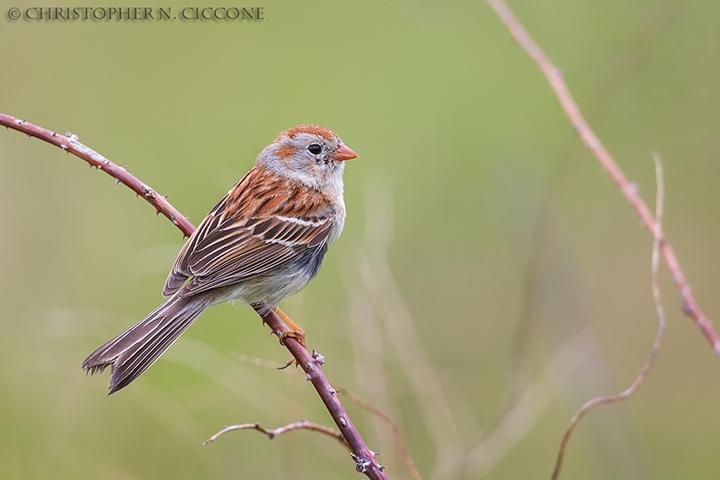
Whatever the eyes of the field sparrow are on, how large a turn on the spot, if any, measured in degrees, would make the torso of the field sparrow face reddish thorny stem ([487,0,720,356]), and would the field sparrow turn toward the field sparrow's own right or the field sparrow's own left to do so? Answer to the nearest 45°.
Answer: approximately 45° to the field sparrow's own right

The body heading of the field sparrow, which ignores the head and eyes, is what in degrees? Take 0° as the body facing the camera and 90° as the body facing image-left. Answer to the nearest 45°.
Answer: approximately 270°
